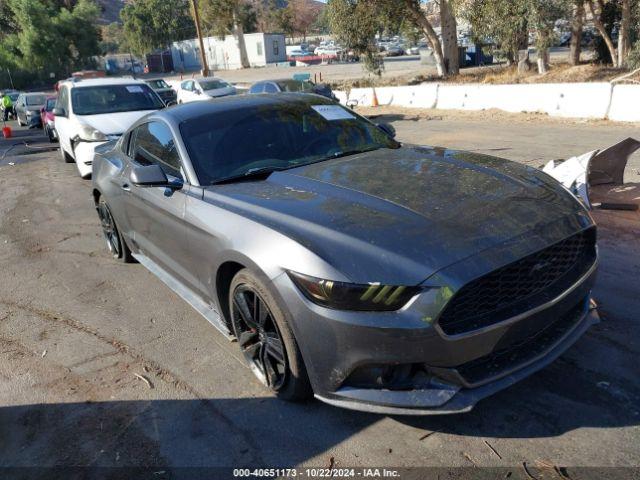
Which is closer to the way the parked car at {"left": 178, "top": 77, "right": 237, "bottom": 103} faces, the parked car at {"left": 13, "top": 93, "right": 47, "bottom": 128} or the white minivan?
the white minivan

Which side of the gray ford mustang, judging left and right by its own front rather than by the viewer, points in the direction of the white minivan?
back

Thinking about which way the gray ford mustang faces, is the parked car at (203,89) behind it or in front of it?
behind

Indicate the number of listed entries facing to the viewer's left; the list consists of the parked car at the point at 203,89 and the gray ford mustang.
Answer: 0

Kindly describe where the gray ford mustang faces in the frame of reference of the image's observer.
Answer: facing the viewer and to the right of the viewer

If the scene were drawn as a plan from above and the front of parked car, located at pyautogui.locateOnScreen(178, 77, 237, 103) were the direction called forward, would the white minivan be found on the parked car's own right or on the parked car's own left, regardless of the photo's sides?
on the parked car's own right

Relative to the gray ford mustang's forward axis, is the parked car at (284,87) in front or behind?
behind

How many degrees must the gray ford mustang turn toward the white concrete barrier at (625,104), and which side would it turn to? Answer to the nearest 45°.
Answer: approximately 90° to its left

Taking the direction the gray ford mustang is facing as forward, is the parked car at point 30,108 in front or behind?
behind
